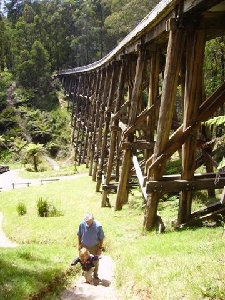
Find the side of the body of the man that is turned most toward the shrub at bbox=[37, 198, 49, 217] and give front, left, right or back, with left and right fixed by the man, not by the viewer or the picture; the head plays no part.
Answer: back

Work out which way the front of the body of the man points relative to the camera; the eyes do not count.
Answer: toward the camera
